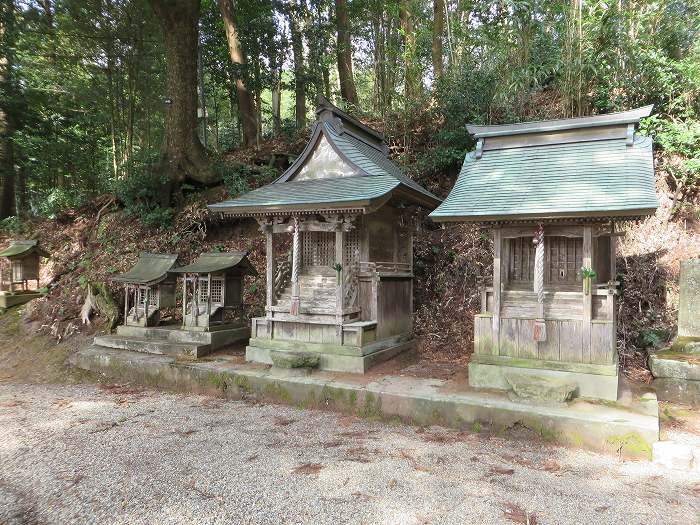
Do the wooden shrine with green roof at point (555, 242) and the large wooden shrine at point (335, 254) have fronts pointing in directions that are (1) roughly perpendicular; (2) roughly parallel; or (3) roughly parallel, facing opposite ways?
roughly parallel

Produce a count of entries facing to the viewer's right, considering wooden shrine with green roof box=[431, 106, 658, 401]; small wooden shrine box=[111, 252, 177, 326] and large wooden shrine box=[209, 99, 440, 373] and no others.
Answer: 0

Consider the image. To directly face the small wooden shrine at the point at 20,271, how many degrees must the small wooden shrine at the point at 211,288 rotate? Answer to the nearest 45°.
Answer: approximately 90° to its right

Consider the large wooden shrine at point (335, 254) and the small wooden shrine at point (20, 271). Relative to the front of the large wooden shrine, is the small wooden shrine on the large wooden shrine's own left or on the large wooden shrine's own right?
on the large wooden shrine's own right

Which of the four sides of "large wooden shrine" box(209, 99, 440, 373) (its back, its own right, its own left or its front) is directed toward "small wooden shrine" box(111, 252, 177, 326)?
right

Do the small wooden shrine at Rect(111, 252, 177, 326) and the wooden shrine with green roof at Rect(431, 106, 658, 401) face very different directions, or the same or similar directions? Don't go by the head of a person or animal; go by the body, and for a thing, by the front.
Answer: same or similar directions

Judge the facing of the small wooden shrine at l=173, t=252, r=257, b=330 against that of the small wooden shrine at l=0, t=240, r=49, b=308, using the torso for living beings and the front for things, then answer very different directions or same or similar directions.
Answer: same or similar directions

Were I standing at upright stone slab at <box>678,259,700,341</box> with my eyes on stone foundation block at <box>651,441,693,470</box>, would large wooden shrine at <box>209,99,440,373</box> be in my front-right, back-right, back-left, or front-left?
front-right

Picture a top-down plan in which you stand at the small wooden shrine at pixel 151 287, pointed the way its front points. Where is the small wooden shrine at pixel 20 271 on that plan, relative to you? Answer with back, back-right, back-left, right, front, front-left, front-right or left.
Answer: right

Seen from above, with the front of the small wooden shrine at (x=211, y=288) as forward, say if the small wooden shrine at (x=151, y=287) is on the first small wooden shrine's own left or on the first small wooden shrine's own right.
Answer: on the first small wooden shrine's own right

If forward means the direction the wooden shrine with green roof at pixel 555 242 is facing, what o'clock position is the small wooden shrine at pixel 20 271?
The small wooden shrine is roughly at 3 o'clock from the wooden shrine with green roof.

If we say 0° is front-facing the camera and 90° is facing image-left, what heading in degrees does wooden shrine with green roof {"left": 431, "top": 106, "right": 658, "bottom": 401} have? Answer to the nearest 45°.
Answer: approximately 0°

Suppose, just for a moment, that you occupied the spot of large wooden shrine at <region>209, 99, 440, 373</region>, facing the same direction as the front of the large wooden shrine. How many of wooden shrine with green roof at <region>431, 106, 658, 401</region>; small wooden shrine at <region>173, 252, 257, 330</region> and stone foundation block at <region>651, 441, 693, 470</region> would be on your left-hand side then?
2

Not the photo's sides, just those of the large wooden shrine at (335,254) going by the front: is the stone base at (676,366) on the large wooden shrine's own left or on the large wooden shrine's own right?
on the large wooden shrine's own left

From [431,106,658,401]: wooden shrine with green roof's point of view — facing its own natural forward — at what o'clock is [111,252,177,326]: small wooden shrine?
The small wooden shrine is roughly at 3 o'clock from the wooden shrine with green roof.

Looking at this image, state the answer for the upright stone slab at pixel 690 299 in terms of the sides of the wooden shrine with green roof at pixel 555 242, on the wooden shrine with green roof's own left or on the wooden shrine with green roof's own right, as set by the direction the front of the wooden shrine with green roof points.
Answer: on the wooden shrine with green roof's own left

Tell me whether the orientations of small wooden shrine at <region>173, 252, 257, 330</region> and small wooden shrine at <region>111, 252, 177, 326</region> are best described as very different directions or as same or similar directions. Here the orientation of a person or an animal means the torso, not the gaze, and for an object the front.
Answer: same or similar directions

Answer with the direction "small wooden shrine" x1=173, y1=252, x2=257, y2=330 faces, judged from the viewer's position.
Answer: facing the viewer and to the left of the viewer

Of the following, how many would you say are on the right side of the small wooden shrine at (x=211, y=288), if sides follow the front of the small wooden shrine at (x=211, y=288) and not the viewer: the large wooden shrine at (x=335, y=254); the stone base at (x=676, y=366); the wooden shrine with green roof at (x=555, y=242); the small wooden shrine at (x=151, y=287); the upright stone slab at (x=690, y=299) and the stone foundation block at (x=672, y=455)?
1

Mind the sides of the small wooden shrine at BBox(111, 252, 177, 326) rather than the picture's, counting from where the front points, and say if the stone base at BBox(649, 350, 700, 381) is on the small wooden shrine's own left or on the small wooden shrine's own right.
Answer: on the small wooden shrine's own left
